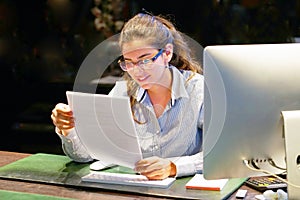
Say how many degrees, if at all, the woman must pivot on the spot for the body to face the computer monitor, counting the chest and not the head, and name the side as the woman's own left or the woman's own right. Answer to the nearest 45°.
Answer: approximately 45° to the woman's own left

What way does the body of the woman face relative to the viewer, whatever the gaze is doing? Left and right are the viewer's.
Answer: facing the viewer and to the left of the viewer

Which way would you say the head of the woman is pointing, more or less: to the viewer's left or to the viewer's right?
to the viewer's left

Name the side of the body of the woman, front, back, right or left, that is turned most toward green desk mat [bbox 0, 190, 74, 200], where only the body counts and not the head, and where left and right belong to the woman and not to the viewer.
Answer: front

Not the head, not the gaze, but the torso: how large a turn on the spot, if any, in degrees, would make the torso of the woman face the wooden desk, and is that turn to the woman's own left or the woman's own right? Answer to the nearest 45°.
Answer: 0° — they already face it
